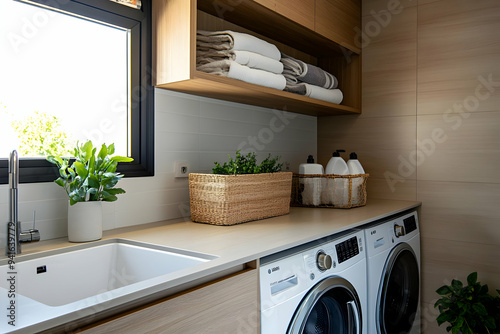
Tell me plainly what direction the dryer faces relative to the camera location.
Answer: facing the viewer and to the right of the viewer

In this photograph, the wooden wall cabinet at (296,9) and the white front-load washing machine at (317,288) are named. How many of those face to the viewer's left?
0

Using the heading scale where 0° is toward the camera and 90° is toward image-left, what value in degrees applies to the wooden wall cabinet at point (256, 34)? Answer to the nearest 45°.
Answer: approximately 315°

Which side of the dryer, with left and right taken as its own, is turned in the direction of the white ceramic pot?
right

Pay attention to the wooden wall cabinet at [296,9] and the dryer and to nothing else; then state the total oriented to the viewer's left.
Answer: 0

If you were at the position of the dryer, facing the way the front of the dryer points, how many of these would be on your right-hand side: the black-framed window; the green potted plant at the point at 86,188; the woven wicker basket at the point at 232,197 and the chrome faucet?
4
